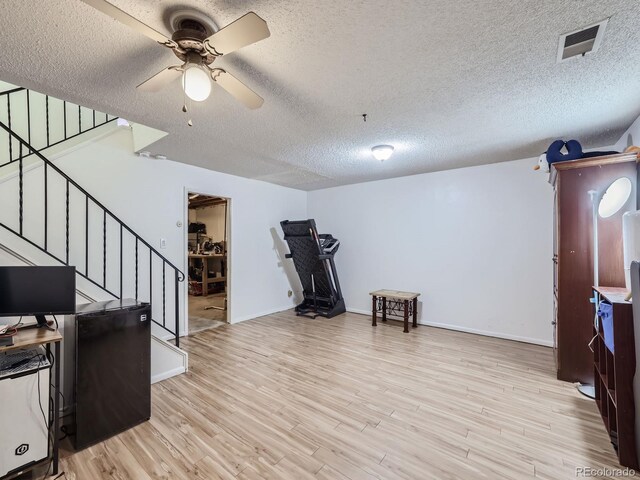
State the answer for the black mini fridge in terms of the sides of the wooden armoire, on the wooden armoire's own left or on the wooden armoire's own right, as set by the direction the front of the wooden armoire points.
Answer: on the wooden armoire's own left

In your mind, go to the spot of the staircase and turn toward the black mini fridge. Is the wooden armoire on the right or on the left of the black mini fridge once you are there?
left

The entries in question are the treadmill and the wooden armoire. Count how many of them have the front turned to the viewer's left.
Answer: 1

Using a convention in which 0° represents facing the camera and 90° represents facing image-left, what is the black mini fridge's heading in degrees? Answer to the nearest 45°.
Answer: approximately 315°

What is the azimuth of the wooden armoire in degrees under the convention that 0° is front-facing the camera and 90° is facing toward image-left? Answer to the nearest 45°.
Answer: approximately 90°
